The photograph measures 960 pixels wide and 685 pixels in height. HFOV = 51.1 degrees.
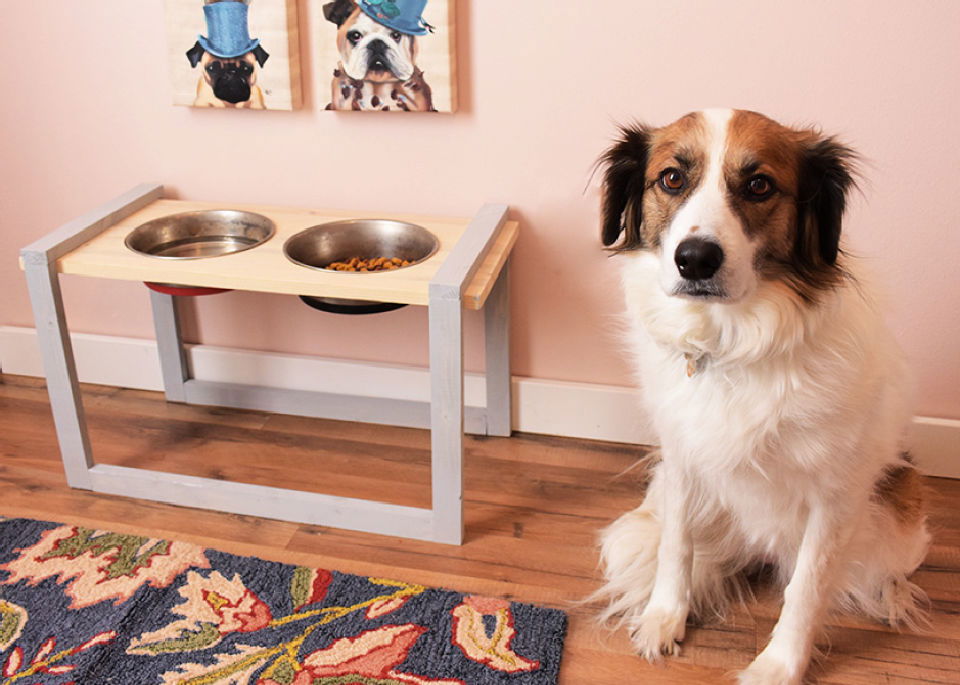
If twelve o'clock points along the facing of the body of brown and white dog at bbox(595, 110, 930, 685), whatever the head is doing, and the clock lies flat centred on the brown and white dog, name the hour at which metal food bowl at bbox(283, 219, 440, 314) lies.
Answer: The metal food bowl is roughly at 4 o'clock from the brown and white dog.

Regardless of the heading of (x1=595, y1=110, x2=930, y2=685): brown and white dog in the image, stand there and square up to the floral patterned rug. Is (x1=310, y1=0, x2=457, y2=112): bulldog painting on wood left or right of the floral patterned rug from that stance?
right

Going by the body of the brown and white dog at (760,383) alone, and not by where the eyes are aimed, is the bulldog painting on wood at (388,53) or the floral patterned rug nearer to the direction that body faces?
the floral patterned rug

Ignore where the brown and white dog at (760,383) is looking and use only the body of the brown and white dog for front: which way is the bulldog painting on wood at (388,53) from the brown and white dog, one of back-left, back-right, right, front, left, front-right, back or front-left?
back-right

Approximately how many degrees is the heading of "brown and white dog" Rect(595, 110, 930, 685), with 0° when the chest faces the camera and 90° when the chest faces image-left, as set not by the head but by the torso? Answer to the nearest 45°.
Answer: approximately 0°

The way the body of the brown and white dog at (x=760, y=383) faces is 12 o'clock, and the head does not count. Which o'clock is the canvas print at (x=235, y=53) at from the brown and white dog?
The canvas print is roughly at 4 o'clock from the brown and white dog.

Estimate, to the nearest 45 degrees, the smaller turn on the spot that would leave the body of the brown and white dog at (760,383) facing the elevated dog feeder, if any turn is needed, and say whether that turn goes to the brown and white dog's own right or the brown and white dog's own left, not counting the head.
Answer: approximately 90° to the brown and white dog's own right

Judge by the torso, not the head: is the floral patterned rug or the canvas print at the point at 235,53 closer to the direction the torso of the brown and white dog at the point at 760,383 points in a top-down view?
the floral patterned rug

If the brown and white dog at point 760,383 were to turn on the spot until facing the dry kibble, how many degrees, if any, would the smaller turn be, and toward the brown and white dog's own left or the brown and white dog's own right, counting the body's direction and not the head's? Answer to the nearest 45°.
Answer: approximately 135° to the brown and white dog's own right

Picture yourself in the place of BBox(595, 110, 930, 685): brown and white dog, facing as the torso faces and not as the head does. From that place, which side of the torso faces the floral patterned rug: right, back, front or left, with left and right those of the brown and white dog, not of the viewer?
right
